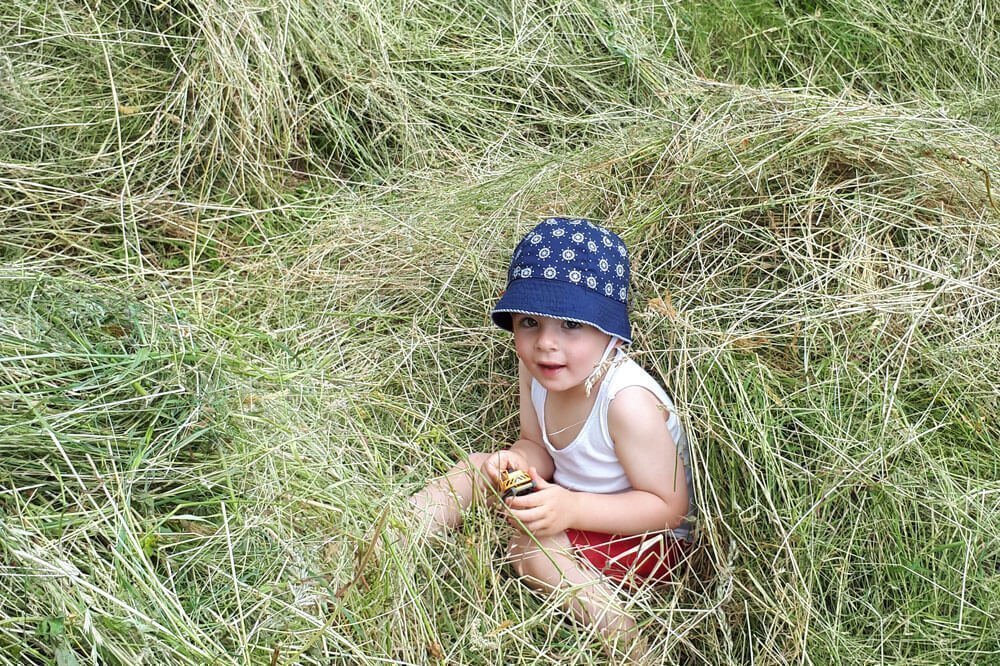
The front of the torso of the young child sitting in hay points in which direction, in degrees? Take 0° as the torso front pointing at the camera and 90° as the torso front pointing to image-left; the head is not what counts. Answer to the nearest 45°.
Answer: approximately 45°
